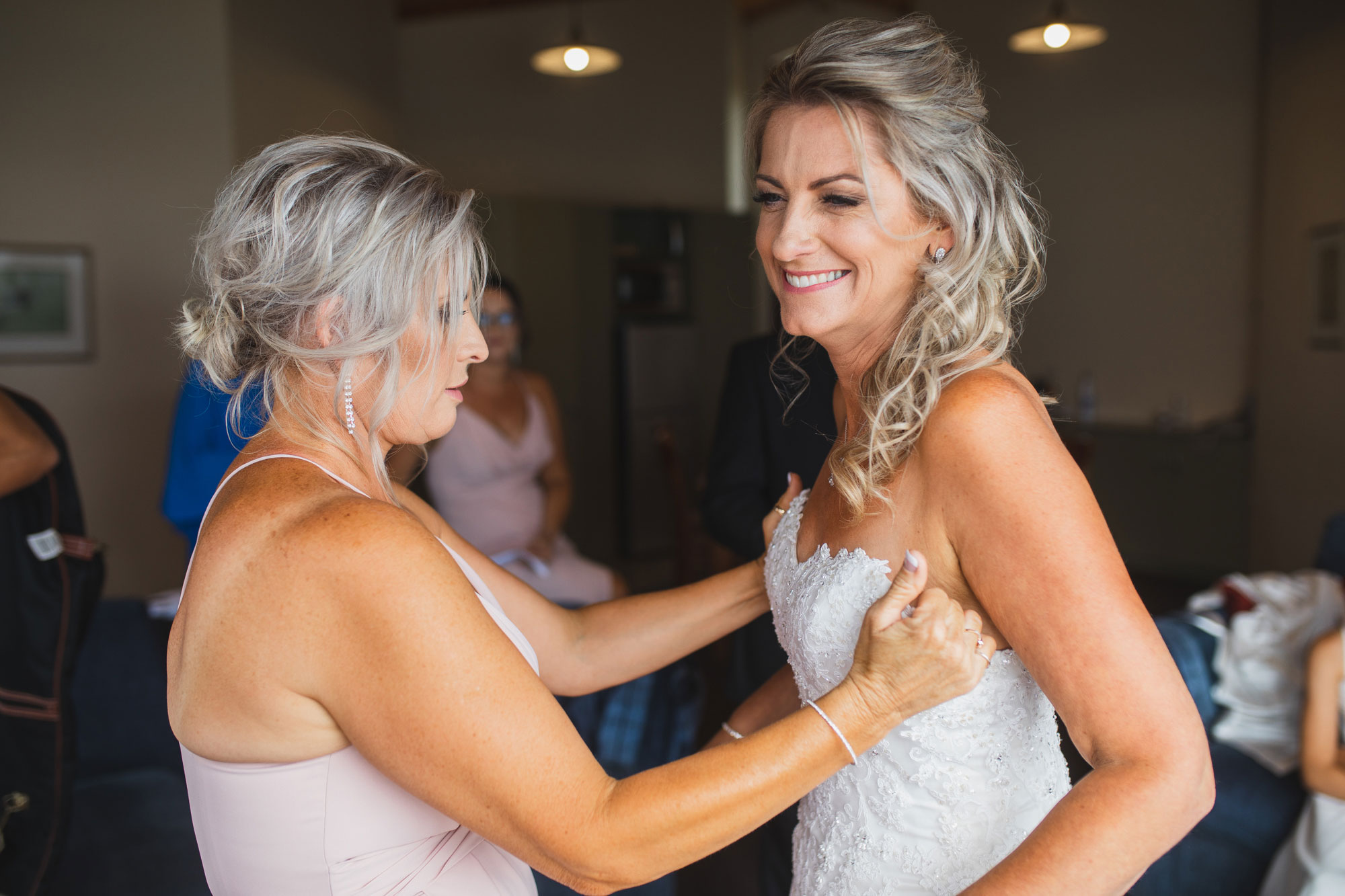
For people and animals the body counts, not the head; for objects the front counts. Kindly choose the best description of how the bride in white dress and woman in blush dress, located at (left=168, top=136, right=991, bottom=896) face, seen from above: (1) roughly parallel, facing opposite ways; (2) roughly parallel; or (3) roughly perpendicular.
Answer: roughly parallel, facing opposite ways

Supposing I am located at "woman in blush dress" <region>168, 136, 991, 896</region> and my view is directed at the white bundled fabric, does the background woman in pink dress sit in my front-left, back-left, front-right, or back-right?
front-left

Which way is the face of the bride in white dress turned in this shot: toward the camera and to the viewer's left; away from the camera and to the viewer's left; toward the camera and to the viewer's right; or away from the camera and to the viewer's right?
toward the camera and to the viewer's left

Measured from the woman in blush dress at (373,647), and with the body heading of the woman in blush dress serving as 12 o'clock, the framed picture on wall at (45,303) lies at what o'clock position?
The framed picture on wall is roughly at 8 o'clock from the woman in blush dress.

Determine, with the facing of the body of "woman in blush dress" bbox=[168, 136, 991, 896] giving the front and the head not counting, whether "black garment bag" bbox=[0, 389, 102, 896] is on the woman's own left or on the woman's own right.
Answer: on the woman's own left

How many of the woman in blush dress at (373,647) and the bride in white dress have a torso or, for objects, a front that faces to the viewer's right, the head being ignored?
1

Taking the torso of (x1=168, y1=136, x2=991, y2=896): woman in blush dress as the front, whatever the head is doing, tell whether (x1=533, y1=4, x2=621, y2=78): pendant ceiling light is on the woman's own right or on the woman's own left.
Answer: on the woman's own left

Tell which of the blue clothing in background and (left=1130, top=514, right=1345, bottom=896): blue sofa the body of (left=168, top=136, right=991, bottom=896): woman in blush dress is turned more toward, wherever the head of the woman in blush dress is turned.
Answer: the blue sofa

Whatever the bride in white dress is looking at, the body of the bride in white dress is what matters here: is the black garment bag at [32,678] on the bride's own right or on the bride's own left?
on the bride's own right

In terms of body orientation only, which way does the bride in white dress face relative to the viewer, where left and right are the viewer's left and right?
facing the viewer and to the left of the viewer

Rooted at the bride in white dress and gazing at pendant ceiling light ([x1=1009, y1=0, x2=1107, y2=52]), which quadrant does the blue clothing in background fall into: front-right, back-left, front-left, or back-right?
front-left

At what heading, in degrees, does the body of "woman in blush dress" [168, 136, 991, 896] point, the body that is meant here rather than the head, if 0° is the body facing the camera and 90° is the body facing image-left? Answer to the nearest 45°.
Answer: approximately 270°
